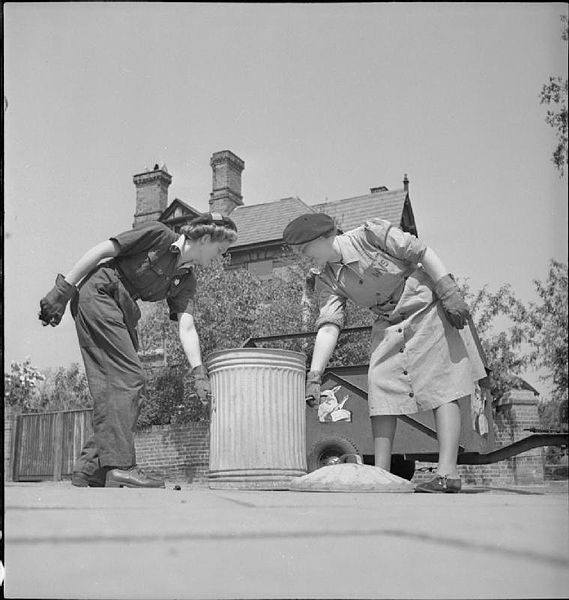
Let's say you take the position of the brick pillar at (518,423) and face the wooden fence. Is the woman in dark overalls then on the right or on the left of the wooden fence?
left

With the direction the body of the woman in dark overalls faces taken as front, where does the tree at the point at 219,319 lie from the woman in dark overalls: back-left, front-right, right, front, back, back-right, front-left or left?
left

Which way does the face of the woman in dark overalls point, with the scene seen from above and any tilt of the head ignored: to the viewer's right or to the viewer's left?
to the viewer's right

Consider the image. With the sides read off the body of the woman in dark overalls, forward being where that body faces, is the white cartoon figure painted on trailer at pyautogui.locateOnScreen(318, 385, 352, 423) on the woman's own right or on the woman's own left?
on the woman's own left

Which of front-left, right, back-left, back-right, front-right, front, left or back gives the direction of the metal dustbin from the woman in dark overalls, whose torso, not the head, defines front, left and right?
front-left

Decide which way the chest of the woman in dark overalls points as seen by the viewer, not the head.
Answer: to the viewer's right

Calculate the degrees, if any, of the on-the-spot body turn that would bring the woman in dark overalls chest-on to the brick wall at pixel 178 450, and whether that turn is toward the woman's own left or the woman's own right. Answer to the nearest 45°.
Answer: approximately 90° to the woman's own left

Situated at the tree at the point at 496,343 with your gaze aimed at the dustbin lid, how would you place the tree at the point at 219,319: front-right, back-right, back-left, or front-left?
front-right

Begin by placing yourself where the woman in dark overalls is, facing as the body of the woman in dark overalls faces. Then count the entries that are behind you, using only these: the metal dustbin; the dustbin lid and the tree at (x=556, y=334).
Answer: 0

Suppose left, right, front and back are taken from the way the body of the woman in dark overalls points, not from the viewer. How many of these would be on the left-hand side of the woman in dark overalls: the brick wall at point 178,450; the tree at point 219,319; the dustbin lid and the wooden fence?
3

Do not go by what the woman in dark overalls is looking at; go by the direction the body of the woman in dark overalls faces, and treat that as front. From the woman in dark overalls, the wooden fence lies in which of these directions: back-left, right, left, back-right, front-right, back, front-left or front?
left

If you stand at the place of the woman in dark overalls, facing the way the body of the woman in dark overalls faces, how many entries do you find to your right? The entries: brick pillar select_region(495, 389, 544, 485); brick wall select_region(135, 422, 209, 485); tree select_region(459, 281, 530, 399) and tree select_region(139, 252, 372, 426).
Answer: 0
